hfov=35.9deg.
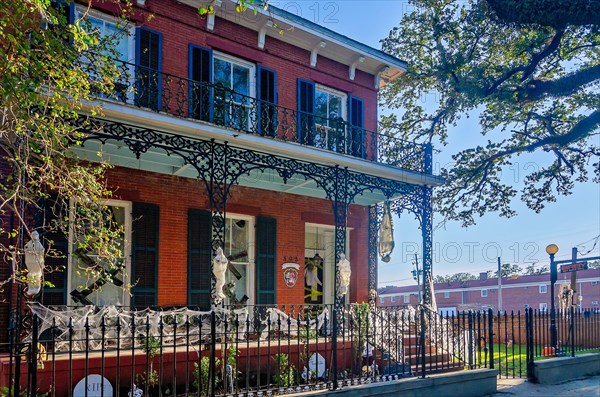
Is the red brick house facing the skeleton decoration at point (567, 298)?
no

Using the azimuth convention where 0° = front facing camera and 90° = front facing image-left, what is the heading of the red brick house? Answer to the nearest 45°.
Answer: approximately 315°
